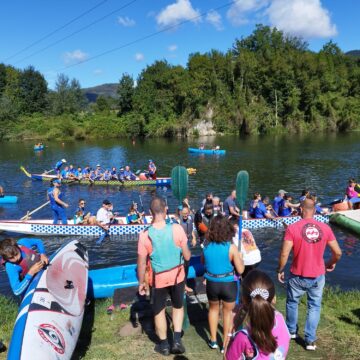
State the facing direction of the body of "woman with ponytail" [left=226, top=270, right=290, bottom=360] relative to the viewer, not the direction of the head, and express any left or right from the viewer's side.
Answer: facing away from the viewer

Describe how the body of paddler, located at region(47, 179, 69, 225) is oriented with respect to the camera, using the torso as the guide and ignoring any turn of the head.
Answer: to the viewer's right

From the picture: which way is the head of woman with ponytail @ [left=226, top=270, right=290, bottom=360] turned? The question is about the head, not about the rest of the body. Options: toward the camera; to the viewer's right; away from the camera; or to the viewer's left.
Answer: away from the camera

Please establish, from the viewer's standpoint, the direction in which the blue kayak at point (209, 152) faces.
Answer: facing to the left of the viewer

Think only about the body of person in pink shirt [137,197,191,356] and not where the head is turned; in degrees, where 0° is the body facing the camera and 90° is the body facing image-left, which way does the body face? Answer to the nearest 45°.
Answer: approximately 180°

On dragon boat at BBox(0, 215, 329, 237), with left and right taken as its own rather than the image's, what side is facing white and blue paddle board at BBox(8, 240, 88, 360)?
right

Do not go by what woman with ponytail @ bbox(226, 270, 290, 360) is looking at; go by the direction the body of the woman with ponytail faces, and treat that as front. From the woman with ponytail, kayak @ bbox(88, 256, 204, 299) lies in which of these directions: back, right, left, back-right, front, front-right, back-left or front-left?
front-left

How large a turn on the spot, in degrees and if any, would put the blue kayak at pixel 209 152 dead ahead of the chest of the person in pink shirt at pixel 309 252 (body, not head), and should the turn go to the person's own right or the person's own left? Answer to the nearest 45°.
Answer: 0° — they already face it

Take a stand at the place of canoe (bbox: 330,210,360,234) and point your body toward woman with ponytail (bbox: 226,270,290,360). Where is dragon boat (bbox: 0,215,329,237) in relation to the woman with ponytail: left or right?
right

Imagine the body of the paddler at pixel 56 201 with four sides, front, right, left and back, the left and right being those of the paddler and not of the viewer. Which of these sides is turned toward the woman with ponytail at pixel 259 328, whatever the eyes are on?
right

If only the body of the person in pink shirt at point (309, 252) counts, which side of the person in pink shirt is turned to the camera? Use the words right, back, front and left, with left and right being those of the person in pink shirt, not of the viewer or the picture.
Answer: back

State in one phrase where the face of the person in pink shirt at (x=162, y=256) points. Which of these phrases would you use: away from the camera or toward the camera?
away from the camera
